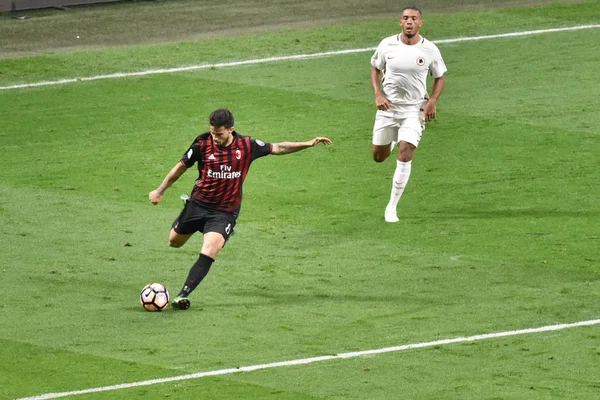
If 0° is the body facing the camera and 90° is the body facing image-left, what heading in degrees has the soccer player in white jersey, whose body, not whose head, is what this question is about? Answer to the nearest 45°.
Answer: approximately 0°

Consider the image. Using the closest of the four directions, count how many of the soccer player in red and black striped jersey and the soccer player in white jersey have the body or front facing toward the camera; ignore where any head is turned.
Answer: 2

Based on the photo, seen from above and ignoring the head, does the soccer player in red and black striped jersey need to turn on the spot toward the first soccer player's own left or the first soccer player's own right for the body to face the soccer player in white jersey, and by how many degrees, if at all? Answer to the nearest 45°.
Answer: approximately 135° to the first soccer player's own left

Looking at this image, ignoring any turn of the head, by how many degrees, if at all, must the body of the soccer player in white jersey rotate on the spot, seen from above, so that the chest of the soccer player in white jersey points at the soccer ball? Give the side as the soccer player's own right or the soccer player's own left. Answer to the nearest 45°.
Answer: approximately 45° to the soccer player's own right

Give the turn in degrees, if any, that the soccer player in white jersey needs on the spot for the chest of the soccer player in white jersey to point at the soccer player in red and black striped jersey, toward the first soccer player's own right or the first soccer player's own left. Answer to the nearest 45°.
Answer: approximately 45° to the first soccer player's own right

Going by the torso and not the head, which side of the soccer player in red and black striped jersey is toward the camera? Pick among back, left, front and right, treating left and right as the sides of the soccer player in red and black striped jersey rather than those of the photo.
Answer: front

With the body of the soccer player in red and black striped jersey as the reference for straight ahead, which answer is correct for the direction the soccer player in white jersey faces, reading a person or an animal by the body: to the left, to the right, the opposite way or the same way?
the same way

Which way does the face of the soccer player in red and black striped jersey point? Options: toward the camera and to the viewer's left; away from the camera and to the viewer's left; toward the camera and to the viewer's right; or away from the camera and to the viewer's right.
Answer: toward the camera and to the viewer's left

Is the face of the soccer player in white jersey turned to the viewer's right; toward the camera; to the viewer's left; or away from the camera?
toward the camera
